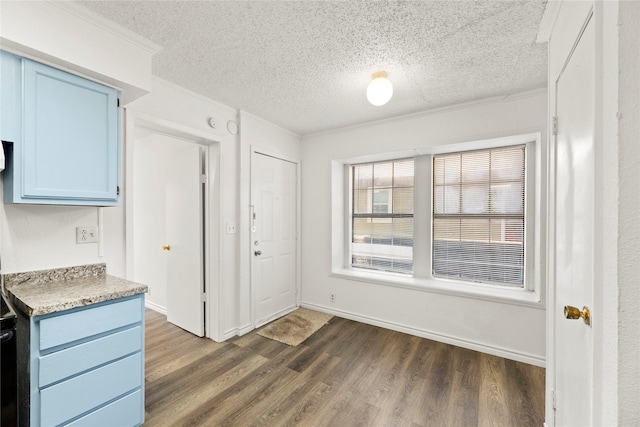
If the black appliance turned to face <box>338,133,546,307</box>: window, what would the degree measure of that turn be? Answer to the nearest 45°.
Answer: approximately 90° to its left

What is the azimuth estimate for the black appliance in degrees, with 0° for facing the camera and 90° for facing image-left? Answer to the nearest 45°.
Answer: approximately 0°

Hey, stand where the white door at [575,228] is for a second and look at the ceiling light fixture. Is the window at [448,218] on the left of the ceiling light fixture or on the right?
right

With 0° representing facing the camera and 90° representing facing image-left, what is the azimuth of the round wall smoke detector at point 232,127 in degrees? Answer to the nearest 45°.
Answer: approximately 315°

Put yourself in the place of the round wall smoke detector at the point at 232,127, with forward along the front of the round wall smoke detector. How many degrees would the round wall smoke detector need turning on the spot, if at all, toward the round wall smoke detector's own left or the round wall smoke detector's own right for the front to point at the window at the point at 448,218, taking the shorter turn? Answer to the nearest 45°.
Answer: approximately 45° to the round wall smoke detector's own left
